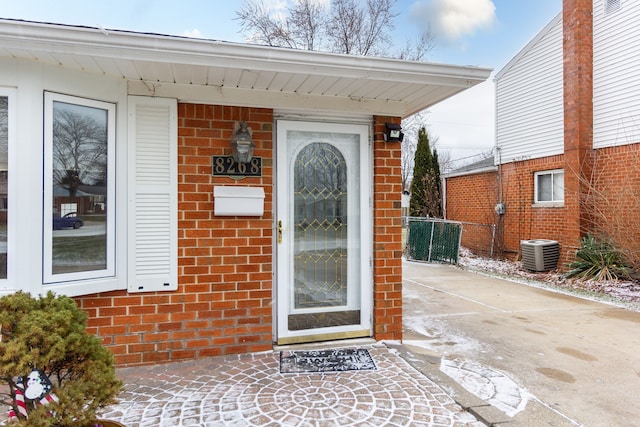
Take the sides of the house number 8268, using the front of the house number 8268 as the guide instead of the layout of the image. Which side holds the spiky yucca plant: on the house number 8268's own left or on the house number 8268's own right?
on the house number 8268's own left

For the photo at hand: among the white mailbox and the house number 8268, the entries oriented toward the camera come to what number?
2

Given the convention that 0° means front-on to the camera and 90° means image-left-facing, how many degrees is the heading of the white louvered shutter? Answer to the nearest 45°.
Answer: approximately 0°

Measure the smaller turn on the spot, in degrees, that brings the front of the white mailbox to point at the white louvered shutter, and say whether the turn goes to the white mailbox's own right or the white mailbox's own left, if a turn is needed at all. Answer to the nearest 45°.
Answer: approximately 90° to the white mailbox's own right

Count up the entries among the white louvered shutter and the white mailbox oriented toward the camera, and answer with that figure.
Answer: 2

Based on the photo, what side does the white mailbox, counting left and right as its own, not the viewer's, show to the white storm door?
left

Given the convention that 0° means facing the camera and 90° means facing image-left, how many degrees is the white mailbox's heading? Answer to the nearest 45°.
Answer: approximately 0°

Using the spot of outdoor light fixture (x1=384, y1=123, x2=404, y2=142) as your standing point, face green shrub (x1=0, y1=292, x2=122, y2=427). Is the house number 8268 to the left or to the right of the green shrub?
right
